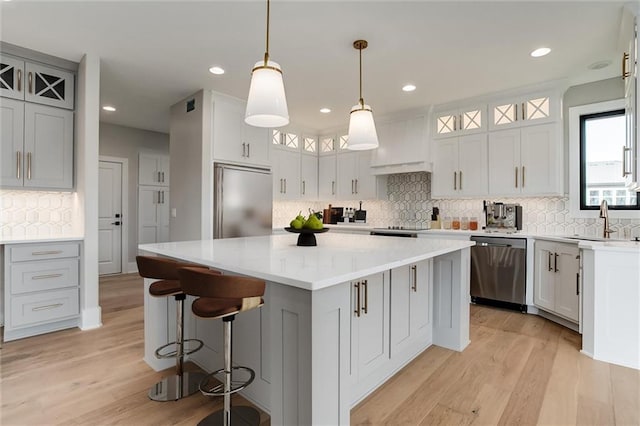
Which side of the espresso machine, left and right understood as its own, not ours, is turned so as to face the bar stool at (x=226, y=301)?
front

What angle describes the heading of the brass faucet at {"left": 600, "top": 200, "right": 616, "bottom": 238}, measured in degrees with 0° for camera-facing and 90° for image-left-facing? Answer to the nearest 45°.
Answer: approximately 45°

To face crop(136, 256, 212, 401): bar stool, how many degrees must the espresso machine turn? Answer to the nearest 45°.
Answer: approximately 45° to its right

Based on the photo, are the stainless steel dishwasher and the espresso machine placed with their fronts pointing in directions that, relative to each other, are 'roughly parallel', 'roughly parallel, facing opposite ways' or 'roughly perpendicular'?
roughly parallel

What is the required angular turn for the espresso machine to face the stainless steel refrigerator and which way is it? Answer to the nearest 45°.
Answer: approximately 45° to its right

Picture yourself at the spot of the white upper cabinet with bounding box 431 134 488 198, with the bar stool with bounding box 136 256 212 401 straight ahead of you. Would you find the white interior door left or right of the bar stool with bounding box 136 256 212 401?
right

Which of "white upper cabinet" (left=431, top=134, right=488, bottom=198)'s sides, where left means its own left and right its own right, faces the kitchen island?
front

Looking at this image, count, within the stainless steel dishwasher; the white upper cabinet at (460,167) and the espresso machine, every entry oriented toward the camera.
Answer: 3

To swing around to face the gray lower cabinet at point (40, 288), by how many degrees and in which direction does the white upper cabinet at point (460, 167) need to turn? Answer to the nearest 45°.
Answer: approximately 45° to its right

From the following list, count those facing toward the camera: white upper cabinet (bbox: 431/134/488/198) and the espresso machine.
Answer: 2

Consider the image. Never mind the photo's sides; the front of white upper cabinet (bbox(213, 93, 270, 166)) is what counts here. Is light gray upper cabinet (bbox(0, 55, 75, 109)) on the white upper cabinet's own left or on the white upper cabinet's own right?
on the white upper cabinet's own right

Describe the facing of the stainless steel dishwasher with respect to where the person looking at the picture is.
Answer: facing the viewer

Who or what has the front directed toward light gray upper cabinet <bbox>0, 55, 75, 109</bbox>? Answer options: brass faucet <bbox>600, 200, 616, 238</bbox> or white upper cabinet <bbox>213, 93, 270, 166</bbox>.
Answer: the brass faucet

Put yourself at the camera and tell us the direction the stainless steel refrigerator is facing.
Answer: facing the viewer and to the right of the viewer

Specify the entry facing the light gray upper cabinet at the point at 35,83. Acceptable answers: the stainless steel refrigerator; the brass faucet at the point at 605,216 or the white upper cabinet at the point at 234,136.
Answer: the brass faucet
